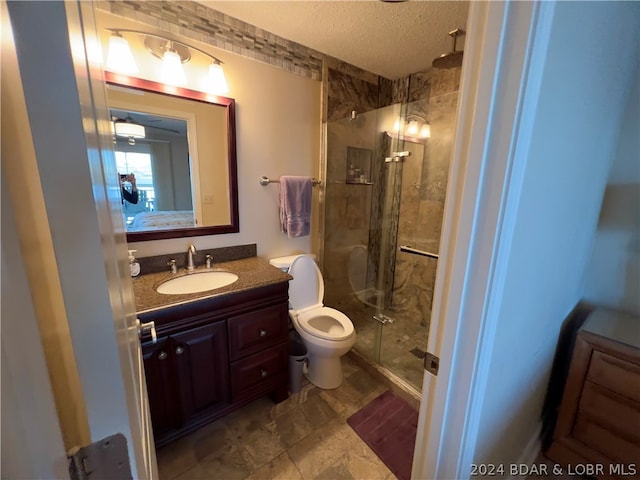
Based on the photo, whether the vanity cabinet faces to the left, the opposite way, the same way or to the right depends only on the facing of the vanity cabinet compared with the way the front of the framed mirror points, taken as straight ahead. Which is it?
the same way

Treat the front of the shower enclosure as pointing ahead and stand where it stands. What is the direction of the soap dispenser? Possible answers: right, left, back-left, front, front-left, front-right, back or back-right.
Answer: front

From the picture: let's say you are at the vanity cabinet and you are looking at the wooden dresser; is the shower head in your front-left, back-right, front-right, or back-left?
front-left

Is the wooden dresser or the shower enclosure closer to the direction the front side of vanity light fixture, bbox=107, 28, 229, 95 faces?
the wooden dresser

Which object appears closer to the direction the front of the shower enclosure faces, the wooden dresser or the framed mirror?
the framed mirror

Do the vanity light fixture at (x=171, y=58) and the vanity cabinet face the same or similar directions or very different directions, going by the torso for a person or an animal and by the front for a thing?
same or similar directions

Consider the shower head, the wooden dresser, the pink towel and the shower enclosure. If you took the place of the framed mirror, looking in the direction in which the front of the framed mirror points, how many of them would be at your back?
0

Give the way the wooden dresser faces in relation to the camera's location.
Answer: facing the viewer and to the left of the viewer

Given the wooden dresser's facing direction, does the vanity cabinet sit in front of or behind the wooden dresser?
in front

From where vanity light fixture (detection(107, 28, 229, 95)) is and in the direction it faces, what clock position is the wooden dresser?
The wooden dresser is roughly at 12 o'clock from the vanity light fixture.

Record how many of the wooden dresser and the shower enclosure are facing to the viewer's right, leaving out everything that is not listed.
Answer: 0

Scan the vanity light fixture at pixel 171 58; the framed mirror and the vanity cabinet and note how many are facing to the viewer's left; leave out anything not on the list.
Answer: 0

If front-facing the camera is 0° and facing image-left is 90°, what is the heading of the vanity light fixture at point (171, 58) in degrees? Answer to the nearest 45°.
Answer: approximately 315°
